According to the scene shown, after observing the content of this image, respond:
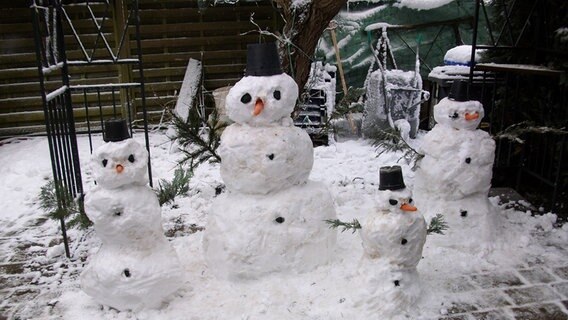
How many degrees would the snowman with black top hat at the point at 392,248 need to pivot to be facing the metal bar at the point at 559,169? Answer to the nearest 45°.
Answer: approximately 90° to its left

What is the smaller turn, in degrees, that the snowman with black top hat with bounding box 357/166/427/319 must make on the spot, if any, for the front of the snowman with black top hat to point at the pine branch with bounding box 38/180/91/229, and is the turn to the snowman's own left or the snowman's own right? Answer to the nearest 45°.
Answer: approximately 135° to the snowman's own right

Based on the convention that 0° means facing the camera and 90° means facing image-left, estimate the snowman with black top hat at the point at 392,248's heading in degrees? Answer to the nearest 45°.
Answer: approximately 315°

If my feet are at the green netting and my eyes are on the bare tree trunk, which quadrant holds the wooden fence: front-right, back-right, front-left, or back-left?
front-right

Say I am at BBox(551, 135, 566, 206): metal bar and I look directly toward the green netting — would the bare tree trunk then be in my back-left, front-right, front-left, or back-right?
front-left

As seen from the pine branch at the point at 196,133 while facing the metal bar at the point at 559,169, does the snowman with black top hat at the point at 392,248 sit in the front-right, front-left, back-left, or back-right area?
front-right

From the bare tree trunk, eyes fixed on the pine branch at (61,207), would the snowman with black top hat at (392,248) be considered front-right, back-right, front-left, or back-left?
front-left

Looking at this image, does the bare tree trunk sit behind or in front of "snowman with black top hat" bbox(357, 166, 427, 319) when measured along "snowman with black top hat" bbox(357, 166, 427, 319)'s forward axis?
behind

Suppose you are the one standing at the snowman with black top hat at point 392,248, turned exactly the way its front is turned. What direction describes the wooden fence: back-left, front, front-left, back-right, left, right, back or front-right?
back
